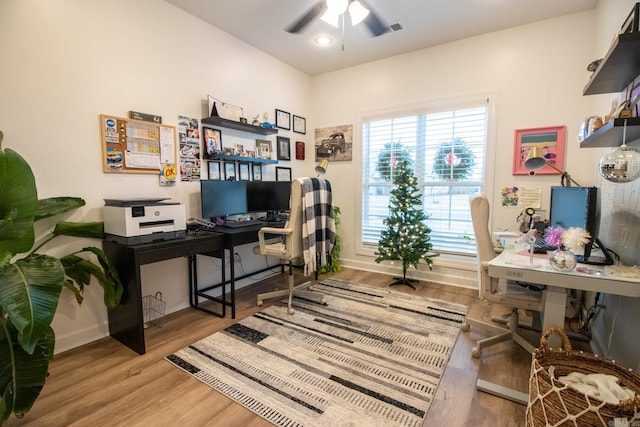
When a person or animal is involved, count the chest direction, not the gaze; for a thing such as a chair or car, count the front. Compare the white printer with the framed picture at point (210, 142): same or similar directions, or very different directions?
same or similar directions

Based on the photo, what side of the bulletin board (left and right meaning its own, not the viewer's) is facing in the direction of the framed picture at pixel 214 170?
left

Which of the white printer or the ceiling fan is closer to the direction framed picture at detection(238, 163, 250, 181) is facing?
the ceiling fan

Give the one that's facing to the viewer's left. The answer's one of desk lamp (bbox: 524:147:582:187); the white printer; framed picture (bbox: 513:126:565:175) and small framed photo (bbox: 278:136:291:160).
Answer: the desk lamp

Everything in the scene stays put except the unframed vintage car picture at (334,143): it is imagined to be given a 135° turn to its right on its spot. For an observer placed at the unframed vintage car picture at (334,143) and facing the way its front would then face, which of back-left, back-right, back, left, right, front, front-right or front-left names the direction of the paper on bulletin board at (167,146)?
back-left

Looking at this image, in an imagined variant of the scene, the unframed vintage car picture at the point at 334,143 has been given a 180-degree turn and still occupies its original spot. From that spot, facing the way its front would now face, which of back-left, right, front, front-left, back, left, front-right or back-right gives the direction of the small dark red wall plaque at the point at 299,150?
back-left

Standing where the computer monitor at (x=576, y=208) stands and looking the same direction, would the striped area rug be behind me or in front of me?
in front

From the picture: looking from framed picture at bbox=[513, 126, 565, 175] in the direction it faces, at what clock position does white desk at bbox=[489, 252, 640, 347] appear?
The white desk is roughly at 12 o'clock from the framed picture.

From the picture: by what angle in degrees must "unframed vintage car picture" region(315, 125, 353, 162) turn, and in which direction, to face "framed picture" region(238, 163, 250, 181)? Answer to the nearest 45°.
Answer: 0° — it already faces it

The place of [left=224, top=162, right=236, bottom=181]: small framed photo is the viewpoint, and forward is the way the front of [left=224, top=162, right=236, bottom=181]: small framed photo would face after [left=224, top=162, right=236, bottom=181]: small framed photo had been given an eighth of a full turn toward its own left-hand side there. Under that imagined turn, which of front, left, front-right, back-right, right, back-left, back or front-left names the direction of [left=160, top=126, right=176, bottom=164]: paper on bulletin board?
back-right

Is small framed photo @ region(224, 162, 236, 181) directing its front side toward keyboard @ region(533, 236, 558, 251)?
yes

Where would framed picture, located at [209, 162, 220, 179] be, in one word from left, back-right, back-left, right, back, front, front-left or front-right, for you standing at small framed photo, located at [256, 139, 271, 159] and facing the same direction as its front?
right

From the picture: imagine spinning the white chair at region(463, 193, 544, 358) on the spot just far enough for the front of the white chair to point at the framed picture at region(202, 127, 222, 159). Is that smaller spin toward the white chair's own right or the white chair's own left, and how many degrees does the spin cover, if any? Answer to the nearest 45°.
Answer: approximately 180°

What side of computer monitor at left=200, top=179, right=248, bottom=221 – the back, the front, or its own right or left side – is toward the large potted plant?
right

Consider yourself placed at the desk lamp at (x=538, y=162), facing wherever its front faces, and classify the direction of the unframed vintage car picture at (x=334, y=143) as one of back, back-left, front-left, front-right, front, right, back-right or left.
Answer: front

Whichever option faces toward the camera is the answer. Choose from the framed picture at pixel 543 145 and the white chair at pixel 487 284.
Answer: the framed picture

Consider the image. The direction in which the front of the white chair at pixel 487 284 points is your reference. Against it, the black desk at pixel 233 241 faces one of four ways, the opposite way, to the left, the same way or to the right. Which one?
the same way

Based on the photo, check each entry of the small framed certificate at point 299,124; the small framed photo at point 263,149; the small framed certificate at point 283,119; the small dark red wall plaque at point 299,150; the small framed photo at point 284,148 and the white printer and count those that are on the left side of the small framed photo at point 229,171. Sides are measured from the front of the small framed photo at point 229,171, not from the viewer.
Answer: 5

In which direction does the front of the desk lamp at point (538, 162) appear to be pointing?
to the viewer's left

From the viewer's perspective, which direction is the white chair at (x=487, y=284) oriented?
to the viewer's right

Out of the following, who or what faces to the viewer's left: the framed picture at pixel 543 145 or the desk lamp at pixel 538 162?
the desk lamp
